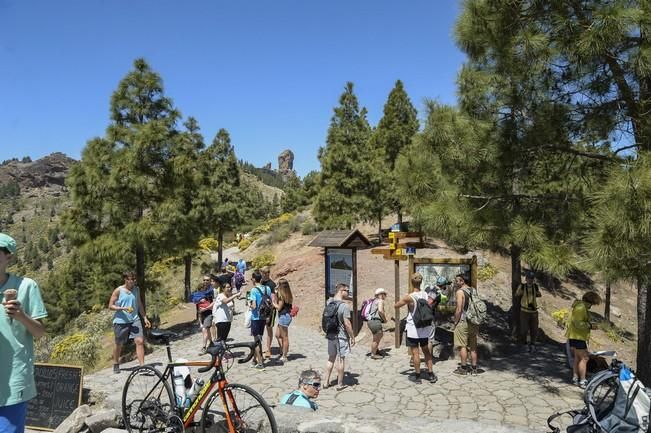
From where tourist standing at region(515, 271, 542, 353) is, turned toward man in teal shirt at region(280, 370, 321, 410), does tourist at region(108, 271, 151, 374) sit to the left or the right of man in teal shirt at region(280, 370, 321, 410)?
right

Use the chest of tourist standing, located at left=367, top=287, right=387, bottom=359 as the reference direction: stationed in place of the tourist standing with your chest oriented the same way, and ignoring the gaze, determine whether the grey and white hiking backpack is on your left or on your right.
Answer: on your right

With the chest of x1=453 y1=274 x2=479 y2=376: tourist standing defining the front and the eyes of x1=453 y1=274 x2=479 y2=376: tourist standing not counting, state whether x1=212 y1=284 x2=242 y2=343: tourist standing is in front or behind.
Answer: in front

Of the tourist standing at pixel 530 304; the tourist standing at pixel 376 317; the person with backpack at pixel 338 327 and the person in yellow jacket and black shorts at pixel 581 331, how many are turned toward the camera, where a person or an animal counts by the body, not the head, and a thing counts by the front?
1

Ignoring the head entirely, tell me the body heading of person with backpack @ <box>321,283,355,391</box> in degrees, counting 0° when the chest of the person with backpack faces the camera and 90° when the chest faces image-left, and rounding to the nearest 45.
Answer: approximately 225°

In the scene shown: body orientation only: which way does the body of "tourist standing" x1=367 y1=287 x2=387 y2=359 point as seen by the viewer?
to the viewer's right

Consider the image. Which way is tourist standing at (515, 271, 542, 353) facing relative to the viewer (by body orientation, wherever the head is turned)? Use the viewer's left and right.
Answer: facing the viewer
